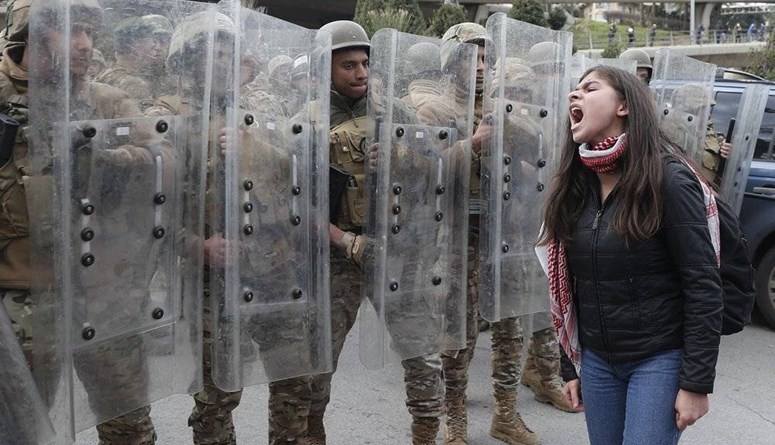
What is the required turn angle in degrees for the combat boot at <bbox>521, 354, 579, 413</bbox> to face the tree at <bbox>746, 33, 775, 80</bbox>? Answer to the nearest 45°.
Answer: approximately 135° to its left

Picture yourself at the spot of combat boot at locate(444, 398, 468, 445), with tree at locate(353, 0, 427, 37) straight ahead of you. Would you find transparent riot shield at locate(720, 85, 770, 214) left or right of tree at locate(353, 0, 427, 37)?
right

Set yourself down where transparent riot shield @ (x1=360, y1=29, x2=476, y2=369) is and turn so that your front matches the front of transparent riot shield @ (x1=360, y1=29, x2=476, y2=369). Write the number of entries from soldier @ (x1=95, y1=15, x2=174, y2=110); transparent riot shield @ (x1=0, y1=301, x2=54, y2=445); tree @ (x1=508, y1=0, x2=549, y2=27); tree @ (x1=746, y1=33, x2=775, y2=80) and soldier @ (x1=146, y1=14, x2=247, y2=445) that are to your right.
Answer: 3

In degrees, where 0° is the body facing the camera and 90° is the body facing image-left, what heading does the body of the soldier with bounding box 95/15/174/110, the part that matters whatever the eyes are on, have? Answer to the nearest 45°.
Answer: approximately 315°

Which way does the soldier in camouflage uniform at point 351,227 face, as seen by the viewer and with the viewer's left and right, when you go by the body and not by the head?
facing the viewer and to the right of the viewer

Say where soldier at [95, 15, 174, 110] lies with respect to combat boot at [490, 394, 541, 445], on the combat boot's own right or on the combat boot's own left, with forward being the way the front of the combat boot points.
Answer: on the combat boot's own right

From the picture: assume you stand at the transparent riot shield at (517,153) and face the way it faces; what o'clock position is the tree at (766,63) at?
The tree is roughly at 8 o'clock from the transparent riot shield.
